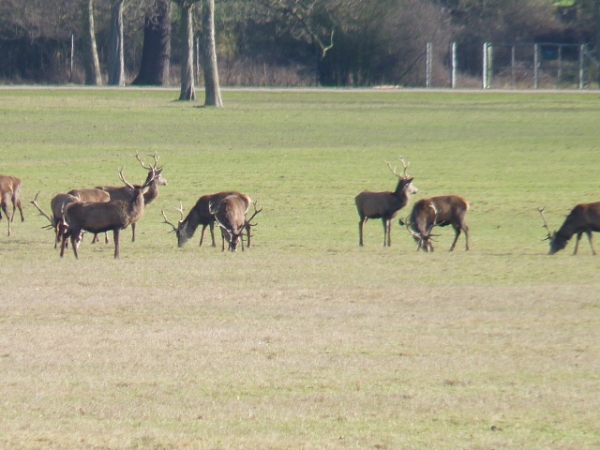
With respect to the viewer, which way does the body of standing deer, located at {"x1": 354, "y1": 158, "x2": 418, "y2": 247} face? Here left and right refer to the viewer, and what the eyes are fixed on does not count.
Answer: facing to the right of the viewer

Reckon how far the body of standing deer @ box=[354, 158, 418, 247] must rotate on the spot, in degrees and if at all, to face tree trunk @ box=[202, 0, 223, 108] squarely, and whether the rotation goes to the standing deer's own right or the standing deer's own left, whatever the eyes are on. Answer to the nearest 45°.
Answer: approximately 90° to the standing deer's own left

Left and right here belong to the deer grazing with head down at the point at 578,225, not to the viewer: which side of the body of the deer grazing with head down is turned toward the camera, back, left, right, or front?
left

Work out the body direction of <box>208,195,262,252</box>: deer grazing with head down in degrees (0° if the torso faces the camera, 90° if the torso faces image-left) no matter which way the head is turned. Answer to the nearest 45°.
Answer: approximately 0°

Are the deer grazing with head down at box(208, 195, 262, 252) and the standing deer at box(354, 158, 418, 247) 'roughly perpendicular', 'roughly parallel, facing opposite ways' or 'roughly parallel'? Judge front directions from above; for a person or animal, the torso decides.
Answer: roughly perpendicular

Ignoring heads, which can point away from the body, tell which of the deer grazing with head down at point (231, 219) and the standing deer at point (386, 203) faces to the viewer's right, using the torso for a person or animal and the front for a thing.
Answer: the standing deer

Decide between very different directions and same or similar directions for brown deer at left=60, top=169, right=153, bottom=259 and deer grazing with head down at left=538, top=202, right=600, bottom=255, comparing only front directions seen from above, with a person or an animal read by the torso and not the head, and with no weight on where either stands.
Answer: very different directions

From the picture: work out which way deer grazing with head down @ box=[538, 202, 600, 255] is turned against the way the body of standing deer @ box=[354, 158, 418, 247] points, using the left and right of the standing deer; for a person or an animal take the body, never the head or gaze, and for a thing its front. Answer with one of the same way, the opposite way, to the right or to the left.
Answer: the opposite way

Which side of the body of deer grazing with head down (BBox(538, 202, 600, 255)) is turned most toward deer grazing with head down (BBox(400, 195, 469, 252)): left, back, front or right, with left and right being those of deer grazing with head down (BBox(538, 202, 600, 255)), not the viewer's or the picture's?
front

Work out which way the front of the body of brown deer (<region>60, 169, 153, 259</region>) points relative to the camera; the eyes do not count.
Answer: to the viewer's right

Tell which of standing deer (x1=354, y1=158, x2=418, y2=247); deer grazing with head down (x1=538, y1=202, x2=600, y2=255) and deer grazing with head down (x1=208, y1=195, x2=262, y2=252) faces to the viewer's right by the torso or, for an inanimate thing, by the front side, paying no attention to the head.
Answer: the standing deer
